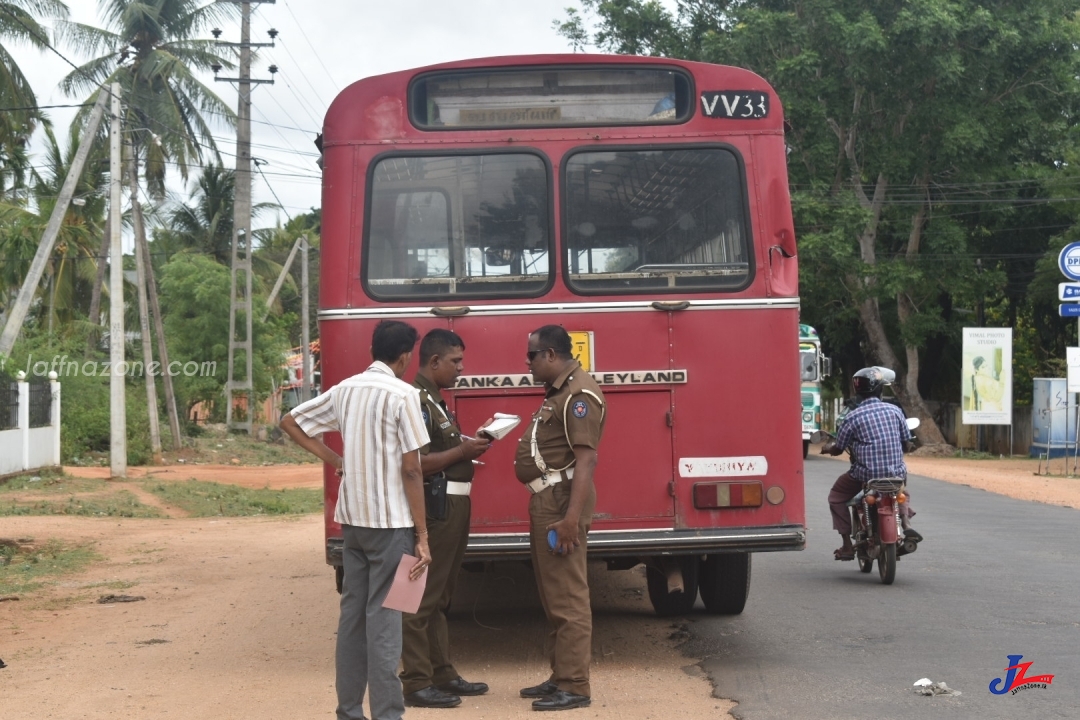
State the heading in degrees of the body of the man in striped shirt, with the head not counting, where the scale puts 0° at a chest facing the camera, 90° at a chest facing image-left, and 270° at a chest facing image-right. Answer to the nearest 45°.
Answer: approximately 225°

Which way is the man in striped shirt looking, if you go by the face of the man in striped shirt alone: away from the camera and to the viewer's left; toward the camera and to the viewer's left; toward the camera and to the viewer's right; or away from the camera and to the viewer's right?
away from the camera and to the viewer's right

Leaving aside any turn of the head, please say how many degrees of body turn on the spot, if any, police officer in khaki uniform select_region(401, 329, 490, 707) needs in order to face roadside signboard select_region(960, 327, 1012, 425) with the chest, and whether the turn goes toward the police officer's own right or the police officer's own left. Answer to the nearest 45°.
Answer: approximately 45° to the police officer's own left

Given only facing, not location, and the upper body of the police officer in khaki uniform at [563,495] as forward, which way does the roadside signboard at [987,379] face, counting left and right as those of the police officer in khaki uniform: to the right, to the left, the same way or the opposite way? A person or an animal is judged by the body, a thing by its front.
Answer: to the left

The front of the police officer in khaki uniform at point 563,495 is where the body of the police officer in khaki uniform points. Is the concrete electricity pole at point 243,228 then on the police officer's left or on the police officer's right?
on the police officer's right

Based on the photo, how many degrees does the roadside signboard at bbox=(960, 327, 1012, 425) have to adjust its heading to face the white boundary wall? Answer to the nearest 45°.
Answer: approximately 45° to its right

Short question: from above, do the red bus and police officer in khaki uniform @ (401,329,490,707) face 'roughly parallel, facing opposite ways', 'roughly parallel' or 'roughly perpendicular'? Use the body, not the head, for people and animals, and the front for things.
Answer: roughly perpendicular

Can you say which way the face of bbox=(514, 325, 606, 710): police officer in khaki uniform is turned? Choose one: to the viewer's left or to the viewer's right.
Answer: to the viewer's left

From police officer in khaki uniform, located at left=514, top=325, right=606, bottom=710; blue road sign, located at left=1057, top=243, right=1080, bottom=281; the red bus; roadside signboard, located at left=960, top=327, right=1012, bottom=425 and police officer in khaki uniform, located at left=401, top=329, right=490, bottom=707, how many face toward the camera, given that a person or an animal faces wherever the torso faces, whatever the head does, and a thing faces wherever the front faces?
2

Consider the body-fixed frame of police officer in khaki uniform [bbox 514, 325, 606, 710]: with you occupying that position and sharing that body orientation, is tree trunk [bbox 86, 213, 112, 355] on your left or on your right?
on your right

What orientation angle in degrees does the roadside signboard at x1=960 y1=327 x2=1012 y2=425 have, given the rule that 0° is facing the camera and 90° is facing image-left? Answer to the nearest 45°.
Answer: approximately 0°
